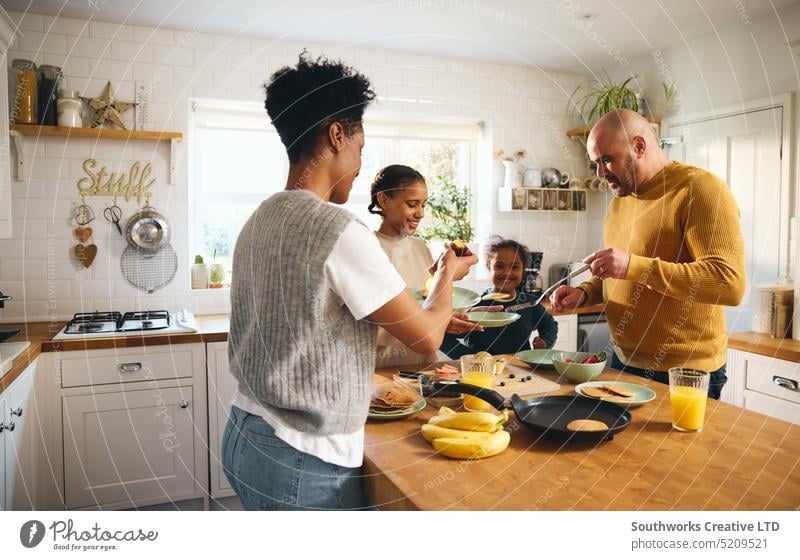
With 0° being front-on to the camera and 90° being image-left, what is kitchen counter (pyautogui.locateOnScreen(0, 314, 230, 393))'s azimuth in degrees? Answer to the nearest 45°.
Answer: approximately 0°

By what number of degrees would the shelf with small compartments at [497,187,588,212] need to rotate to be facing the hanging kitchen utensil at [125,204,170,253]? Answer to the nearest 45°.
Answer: approximately 45° to its right

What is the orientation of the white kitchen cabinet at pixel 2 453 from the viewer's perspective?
to the viewer's right

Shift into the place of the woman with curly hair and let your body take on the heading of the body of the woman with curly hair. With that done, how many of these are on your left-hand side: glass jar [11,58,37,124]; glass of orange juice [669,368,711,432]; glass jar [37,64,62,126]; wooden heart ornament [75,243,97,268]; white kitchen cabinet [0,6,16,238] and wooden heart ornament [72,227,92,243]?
5
